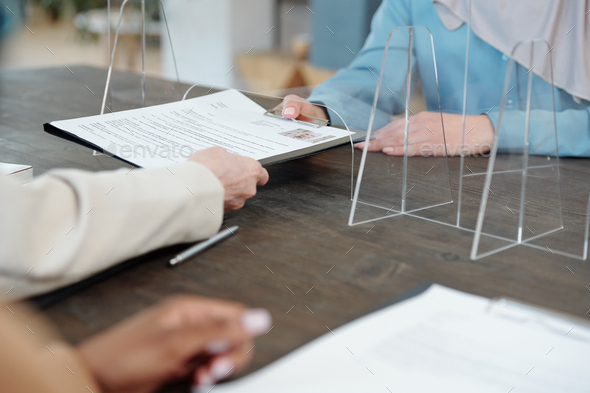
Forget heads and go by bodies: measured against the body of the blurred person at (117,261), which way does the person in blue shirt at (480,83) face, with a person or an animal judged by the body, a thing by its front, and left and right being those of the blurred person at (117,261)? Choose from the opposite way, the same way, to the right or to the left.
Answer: the opposite way

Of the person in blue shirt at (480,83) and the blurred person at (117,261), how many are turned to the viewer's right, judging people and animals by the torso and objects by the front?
1

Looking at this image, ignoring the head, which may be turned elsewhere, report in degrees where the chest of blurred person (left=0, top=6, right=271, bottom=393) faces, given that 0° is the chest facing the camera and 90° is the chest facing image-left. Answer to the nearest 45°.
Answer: approximately 270°

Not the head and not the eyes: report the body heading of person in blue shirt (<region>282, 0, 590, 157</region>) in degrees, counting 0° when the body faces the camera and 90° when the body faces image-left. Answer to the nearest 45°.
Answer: approximately 45°

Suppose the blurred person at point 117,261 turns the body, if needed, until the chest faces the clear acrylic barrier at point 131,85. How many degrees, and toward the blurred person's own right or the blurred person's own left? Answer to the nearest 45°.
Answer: approximately 90° to the blurred person's own left
